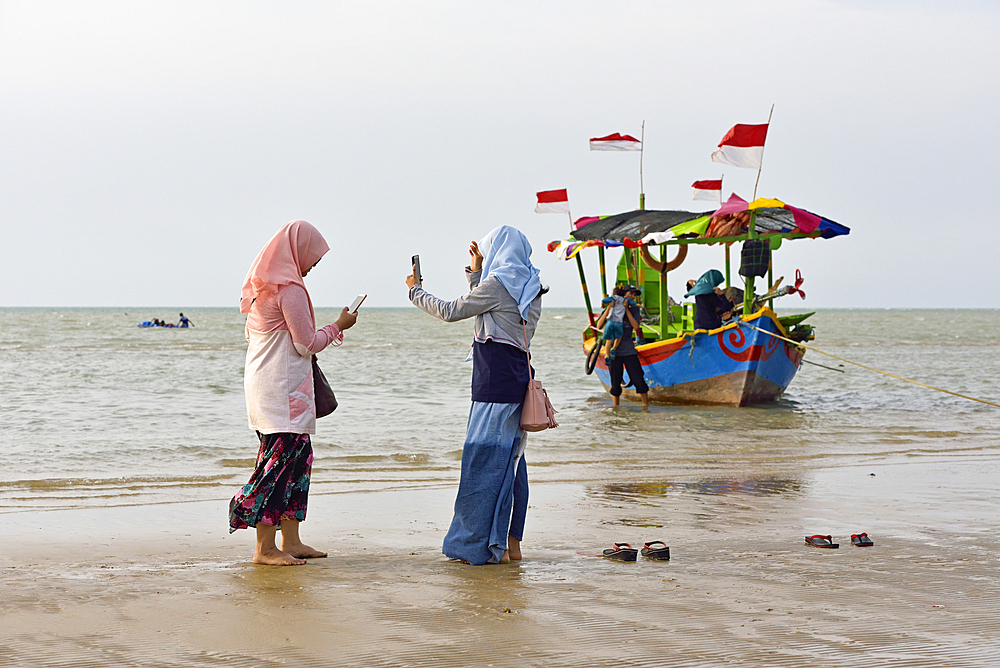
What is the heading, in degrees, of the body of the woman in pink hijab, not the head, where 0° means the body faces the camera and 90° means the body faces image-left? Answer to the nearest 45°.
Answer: approximately 270°

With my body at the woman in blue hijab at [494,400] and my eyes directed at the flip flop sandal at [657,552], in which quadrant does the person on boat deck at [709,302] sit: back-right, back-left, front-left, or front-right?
front-left

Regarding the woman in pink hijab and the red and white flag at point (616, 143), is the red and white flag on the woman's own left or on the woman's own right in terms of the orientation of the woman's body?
on the woman's own left

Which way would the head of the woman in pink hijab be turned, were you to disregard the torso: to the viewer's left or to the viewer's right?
to the viewer's right

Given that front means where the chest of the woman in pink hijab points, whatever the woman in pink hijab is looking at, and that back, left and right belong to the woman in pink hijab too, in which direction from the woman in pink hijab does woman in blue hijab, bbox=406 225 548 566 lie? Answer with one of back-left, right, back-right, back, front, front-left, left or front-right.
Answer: front

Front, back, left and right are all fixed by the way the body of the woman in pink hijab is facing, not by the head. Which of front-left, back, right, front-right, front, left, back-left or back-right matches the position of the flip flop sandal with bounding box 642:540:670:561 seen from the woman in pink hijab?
front

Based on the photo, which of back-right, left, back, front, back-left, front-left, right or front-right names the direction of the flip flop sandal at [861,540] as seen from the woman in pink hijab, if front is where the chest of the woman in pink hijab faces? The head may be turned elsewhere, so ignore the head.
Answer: front

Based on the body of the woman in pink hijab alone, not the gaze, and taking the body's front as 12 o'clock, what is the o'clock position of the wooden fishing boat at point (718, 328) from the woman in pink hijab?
The wooden fishing boat is roughly at 10 o'clock from the woman in pink hijab.

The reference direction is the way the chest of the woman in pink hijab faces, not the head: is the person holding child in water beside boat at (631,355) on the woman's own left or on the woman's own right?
on the woman's own left

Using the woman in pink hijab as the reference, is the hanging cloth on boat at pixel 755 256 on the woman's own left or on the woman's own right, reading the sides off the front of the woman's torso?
on the woman's own left

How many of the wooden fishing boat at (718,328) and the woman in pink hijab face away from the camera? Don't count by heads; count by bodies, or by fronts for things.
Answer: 0

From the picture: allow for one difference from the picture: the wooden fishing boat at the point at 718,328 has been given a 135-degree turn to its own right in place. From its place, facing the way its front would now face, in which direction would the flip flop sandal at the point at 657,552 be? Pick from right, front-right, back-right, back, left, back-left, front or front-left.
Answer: left

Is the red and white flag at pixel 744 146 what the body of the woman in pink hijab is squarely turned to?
no

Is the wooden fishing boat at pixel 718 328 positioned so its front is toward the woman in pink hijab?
no
